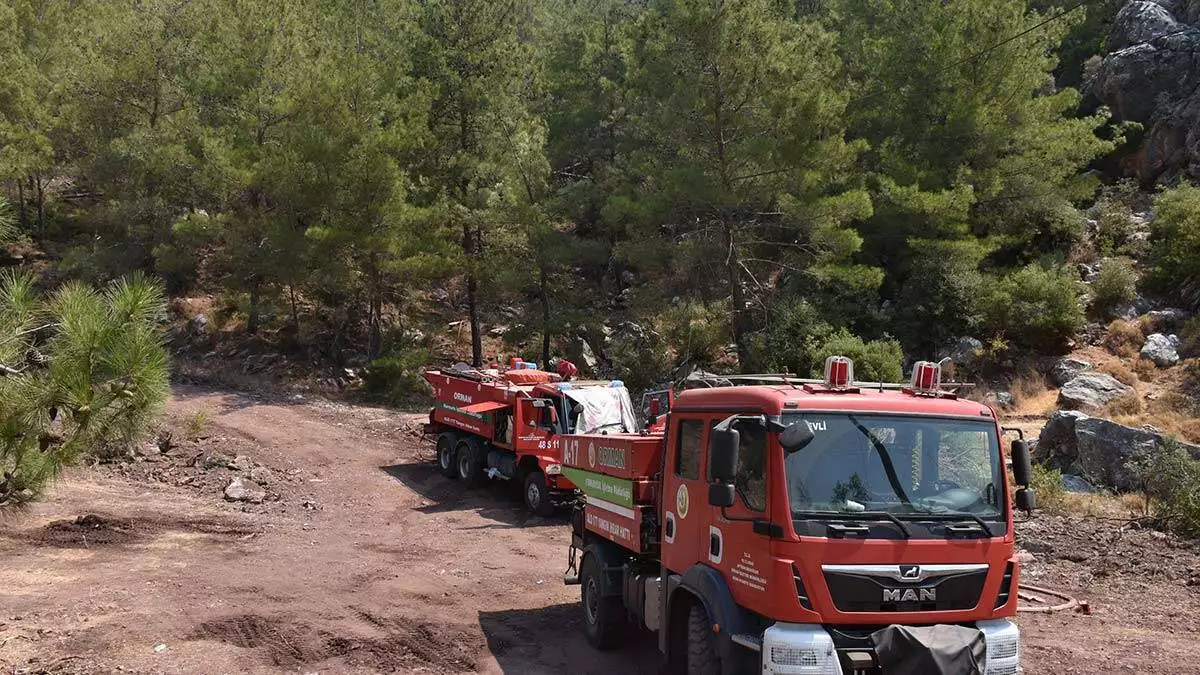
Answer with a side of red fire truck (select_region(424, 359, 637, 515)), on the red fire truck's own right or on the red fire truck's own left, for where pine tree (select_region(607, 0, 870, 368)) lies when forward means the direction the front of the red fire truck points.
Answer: on the red fire truck's own left

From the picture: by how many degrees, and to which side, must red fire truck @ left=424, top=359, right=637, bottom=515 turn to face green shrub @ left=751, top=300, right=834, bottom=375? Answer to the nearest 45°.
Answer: approximately 90° to its left

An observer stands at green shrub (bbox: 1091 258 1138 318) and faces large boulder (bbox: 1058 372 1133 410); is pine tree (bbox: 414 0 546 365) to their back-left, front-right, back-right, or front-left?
front-right

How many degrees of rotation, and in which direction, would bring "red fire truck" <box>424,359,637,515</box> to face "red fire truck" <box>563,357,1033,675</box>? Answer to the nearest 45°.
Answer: approximately 45° to its right

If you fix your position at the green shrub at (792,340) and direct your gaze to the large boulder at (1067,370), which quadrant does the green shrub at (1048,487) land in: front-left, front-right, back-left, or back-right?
front-right

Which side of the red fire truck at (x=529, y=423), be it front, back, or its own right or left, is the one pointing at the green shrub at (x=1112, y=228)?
left

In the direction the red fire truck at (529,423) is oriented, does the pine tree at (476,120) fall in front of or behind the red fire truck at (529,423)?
behind

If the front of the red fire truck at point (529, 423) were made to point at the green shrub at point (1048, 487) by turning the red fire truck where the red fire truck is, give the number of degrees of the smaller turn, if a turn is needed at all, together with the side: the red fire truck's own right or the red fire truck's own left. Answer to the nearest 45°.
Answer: approximately 45° to the red fire truck's own left

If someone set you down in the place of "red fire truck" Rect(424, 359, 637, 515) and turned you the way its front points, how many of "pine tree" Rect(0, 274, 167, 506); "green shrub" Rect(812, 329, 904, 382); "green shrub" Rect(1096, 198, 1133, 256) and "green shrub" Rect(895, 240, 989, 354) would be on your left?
3

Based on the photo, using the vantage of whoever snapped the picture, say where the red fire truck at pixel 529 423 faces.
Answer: facing the viewer and to the right of the viewer

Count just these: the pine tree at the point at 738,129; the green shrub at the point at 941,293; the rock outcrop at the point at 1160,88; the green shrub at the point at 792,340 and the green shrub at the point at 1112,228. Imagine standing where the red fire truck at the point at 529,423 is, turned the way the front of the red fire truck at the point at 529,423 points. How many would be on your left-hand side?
5

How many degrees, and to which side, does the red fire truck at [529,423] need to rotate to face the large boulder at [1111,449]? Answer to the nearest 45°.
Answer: approximately 45° to its left

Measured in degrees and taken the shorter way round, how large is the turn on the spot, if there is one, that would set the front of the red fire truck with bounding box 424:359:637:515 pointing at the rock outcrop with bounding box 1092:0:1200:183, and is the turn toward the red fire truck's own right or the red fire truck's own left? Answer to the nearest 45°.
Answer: approximately 90° to the red fire truck's own left

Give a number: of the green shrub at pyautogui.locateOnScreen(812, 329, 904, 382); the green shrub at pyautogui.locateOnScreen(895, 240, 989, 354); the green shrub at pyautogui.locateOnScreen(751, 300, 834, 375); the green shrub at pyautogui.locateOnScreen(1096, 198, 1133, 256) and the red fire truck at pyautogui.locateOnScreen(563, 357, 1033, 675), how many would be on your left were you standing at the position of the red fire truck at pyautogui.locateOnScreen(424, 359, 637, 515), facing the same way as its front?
4

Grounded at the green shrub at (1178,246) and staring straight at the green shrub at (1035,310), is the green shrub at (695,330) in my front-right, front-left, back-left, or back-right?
front-right

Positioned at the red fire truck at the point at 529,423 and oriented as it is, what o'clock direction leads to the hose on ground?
The hose on ground is roughly at 12 o'clock from the red fire truck.

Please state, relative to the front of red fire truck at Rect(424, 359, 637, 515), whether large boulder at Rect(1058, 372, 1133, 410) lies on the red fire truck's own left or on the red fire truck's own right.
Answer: on the red fire truck's own left

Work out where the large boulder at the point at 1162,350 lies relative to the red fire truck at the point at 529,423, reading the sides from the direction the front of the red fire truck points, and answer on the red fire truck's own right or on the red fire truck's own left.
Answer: on the red fire truck's own left

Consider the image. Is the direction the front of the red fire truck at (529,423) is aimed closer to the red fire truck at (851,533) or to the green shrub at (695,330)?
the red fire truck
